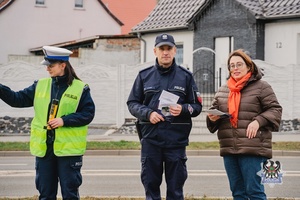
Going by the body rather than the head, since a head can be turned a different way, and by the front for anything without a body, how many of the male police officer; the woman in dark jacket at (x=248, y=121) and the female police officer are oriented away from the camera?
0

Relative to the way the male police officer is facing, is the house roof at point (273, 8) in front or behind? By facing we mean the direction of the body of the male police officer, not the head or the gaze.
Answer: behind

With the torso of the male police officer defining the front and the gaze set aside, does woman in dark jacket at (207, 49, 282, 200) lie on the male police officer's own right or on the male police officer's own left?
on the male police officer's own left

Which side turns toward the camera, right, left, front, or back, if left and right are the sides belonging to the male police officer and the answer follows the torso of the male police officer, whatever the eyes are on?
front

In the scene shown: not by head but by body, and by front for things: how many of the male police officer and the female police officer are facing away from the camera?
0

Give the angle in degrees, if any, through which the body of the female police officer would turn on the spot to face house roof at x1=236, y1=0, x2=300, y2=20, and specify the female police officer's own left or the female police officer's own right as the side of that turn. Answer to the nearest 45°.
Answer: approximately 180°

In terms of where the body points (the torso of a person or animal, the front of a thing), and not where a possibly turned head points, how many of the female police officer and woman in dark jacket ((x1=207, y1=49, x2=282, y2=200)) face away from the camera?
0

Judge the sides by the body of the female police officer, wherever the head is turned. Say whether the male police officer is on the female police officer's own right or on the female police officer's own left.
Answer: on the female police officer's own left

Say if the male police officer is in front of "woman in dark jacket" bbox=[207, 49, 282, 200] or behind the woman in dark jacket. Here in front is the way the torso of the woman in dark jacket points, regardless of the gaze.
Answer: in front

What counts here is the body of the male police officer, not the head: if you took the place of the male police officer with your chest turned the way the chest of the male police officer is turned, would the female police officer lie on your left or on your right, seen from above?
on your right

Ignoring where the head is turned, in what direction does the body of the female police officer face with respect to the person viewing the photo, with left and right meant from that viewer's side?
facing the viewer and to the left of the viewer

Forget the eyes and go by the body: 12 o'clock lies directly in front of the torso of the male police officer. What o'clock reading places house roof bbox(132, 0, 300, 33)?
The house roof is roughly at 6 o'clock from the male police officer.

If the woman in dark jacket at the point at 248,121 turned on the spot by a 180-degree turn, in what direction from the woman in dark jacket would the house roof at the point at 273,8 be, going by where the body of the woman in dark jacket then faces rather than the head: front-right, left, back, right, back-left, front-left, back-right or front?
front-left
